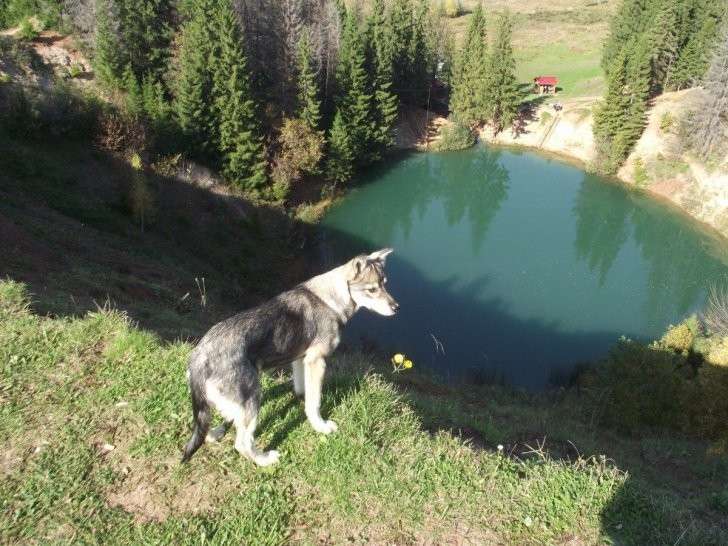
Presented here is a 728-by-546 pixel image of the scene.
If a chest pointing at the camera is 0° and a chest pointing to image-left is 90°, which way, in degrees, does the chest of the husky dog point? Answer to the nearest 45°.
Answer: approximately 225°

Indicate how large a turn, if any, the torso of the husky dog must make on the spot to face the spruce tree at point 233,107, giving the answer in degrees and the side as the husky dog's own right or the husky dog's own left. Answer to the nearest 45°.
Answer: approximately 45° to the husky dog's own left

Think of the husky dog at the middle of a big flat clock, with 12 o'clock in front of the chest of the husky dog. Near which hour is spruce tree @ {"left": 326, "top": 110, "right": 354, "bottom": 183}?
The spruce tree is roughly at 11 o'clock from the husky dog.

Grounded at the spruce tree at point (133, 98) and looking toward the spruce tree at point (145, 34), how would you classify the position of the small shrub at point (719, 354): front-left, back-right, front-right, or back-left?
back-right

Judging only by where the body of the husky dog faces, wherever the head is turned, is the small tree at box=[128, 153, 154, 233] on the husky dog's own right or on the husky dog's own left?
on the husky dog's own left

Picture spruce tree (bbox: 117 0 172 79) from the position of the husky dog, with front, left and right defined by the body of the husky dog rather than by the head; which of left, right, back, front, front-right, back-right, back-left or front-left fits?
front-left

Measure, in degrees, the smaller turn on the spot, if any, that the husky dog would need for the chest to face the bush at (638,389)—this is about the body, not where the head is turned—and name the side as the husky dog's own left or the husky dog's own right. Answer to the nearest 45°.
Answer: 0° — it already faces it

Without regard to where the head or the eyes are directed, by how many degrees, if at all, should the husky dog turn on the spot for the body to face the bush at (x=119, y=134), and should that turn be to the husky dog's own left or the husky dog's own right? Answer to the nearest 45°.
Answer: approximately 45° to the husky dog's own left

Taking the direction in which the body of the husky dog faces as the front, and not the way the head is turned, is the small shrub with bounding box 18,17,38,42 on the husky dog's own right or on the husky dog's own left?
on the husky dog's own left

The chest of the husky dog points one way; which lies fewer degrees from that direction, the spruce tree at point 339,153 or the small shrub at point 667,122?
the small shrub

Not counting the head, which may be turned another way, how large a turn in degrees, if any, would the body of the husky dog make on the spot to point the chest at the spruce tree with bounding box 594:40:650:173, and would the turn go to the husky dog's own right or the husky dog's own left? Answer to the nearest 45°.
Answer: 0° — it already faces it

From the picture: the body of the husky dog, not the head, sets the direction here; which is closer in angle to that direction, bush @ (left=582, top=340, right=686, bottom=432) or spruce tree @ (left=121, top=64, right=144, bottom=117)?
the bush
